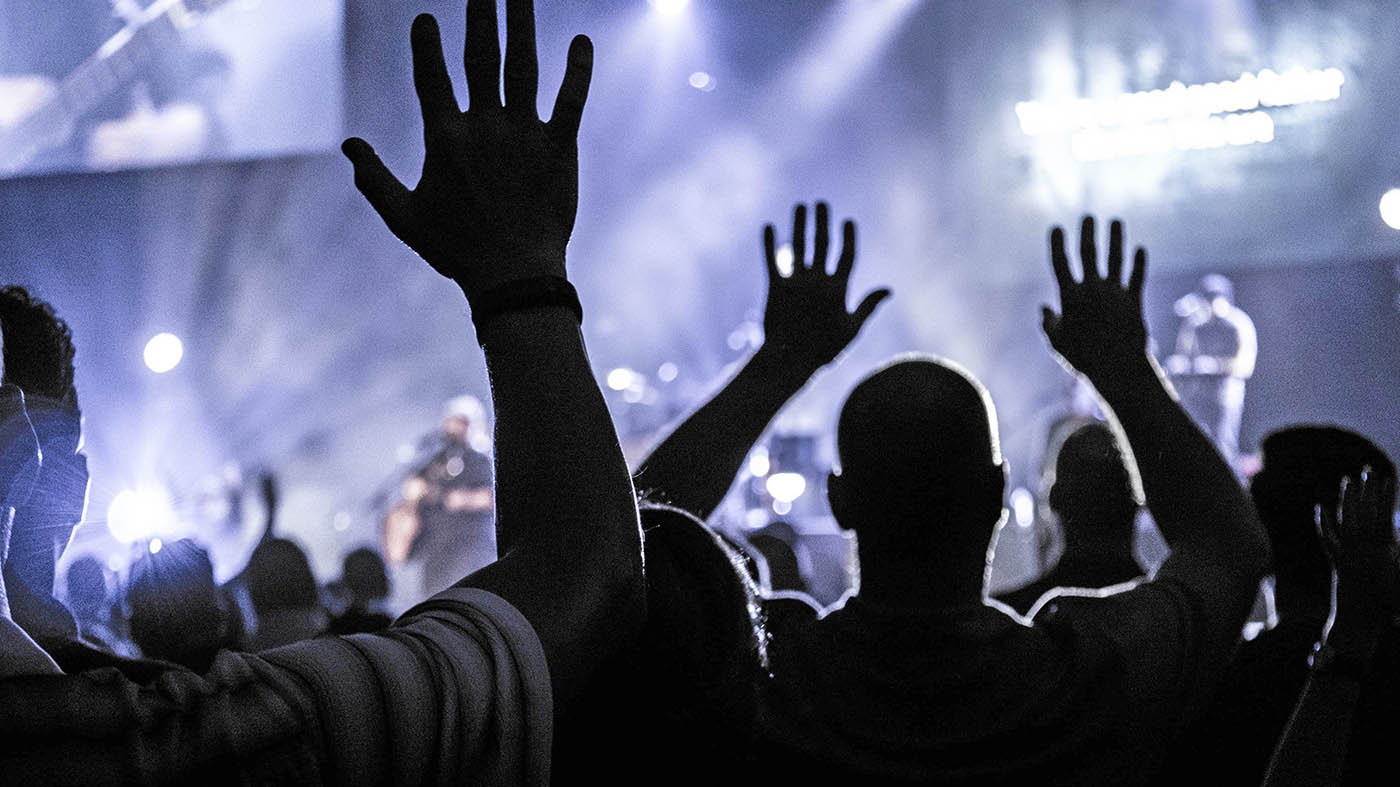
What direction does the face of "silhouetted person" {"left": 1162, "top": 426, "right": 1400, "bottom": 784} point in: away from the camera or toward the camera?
away from the camera

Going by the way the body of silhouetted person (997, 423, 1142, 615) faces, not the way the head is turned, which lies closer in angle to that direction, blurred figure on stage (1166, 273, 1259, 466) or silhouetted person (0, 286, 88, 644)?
the blurred figure on stage

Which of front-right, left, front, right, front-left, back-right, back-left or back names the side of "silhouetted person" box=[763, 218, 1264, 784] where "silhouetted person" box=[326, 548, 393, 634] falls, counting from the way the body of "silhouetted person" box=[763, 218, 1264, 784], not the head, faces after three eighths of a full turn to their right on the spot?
back

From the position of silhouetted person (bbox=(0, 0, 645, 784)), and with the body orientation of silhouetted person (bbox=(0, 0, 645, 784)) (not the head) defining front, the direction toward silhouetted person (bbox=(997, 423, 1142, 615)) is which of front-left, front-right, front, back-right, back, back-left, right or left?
front-right

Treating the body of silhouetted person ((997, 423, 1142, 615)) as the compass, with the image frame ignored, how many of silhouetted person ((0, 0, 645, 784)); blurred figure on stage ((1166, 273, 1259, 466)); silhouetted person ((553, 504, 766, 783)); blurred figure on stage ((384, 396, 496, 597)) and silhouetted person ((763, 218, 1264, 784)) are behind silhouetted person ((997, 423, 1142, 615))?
3

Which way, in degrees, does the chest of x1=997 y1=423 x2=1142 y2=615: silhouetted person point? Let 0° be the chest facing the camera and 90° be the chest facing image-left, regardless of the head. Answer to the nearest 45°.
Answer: approximately 180°

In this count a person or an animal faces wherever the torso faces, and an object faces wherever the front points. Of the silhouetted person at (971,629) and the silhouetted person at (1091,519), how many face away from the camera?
2

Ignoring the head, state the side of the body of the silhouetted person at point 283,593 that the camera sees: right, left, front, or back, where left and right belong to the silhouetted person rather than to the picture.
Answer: back

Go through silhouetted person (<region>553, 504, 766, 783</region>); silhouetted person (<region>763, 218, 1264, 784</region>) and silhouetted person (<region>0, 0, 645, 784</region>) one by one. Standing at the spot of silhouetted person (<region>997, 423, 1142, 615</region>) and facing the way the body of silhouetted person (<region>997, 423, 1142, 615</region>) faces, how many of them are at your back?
3

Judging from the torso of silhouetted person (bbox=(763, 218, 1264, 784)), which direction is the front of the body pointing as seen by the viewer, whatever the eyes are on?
away from the camera

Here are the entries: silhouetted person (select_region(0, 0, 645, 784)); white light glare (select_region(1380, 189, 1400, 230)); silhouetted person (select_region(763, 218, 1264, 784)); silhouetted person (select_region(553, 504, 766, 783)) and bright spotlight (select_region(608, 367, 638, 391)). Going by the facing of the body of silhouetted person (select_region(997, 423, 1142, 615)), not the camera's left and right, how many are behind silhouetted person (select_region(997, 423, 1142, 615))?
3

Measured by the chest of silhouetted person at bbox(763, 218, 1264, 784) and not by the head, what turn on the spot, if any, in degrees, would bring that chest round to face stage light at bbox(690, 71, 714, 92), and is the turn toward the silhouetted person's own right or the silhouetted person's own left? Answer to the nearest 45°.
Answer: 0° — they already face it

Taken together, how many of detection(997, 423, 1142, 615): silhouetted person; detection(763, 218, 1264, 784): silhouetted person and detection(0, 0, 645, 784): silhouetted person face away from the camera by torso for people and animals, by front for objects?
3

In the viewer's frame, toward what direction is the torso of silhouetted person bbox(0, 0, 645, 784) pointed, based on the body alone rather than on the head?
away from the camera

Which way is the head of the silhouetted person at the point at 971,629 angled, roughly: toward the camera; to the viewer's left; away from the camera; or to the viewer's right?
away from the camera
